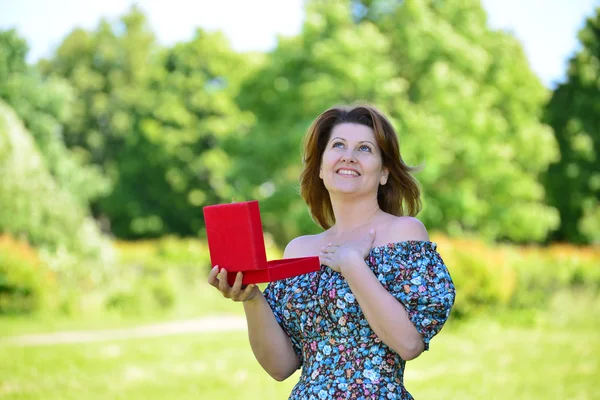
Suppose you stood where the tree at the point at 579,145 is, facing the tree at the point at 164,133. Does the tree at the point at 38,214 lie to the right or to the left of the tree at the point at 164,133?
left

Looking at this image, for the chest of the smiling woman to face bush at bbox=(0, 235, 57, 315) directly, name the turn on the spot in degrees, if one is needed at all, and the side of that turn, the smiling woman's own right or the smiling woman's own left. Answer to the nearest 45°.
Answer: approximately 90° to the smiling woman's own right

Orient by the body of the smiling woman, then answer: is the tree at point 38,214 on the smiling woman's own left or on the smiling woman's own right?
on the smiling woman's own right

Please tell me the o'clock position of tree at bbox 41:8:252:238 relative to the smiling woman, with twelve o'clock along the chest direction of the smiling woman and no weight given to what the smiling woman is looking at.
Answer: The tree is roughly at 4 o'clock from the smiling woman.

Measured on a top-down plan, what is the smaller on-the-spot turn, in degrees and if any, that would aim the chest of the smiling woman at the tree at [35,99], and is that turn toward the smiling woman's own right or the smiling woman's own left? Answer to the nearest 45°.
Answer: approximately 135° to the smiling woman's own right

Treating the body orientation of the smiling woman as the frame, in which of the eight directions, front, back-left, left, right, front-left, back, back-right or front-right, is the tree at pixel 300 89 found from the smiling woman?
back-right

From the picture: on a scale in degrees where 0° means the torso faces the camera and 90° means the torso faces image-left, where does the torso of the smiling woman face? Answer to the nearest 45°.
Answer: approximately 45°

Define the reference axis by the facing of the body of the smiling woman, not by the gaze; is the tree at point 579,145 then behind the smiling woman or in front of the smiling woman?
behind

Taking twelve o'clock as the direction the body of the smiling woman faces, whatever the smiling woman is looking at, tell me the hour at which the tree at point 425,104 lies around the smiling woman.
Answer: The tree is roughly at 5 o'clock from the smiling woman.
